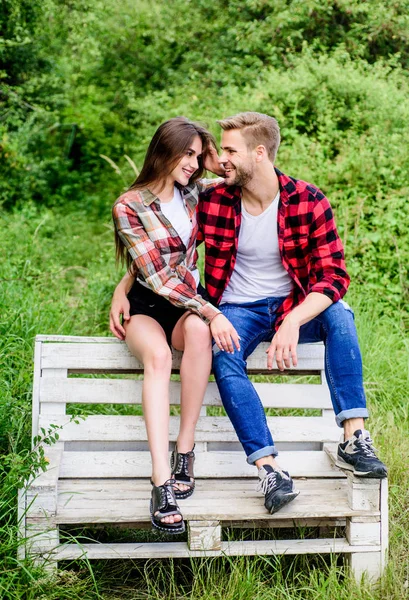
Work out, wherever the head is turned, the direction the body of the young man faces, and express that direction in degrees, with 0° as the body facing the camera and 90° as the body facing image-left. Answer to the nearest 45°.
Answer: approximately 0°

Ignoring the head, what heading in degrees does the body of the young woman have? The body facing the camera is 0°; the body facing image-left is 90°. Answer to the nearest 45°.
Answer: approximately 315°

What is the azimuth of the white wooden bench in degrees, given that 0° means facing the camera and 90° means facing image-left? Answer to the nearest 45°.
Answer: approximately 0°

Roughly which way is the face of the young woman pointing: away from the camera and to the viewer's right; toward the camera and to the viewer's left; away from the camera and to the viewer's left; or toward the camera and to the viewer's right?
toward the camera and to the viewer's right
